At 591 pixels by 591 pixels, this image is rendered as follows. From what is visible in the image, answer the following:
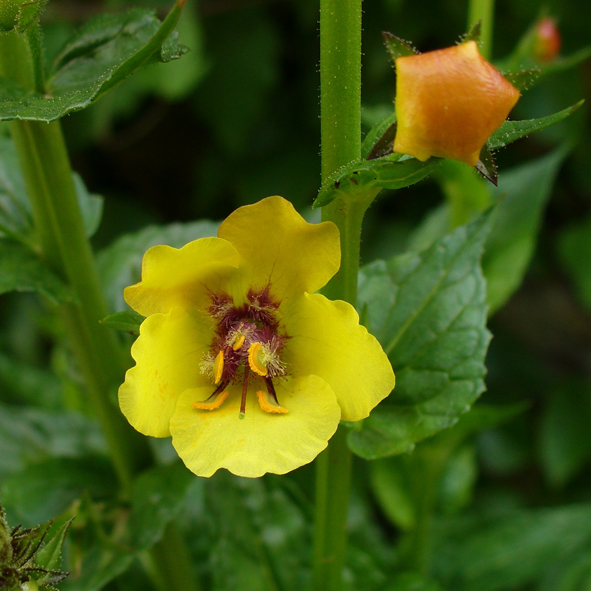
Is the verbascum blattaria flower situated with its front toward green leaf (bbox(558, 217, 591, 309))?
no

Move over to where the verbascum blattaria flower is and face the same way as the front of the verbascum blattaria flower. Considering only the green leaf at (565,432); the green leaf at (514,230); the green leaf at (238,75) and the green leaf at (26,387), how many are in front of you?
0

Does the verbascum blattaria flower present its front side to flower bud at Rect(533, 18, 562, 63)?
no

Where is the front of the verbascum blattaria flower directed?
toward the camera
